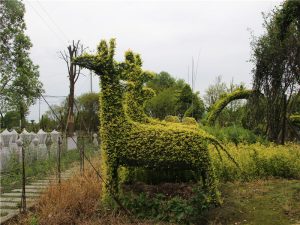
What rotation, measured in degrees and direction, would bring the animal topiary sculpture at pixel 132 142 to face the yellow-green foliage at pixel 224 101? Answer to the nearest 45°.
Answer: approximately 90° to its right

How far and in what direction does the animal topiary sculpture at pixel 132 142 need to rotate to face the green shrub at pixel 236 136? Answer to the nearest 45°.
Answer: approximately 135° to its right

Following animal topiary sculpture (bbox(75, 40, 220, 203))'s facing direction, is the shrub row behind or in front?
behind

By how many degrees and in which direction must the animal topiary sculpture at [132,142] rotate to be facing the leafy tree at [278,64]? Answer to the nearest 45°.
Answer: approximately 135° to its right

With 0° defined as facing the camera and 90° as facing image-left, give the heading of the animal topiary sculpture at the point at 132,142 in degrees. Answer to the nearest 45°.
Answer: approximately 90°

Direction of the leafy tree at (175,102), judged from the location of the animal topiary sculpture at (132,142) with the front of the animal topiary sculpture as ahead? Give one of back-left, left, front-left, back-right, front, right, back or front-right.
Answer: right

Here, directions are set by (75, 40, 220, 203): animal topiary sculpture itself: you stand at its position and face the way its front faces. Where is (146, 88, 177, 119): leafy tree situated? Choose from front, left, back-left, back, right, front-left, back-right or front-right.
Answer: right
